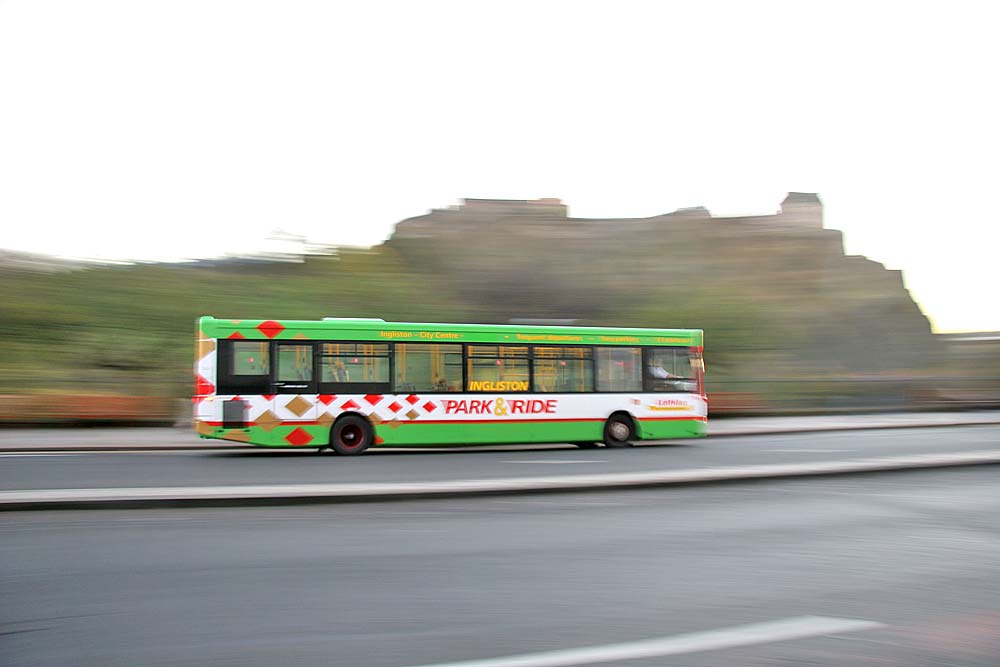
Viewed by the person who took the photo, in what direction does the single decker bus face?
facing to the right of the viewer
